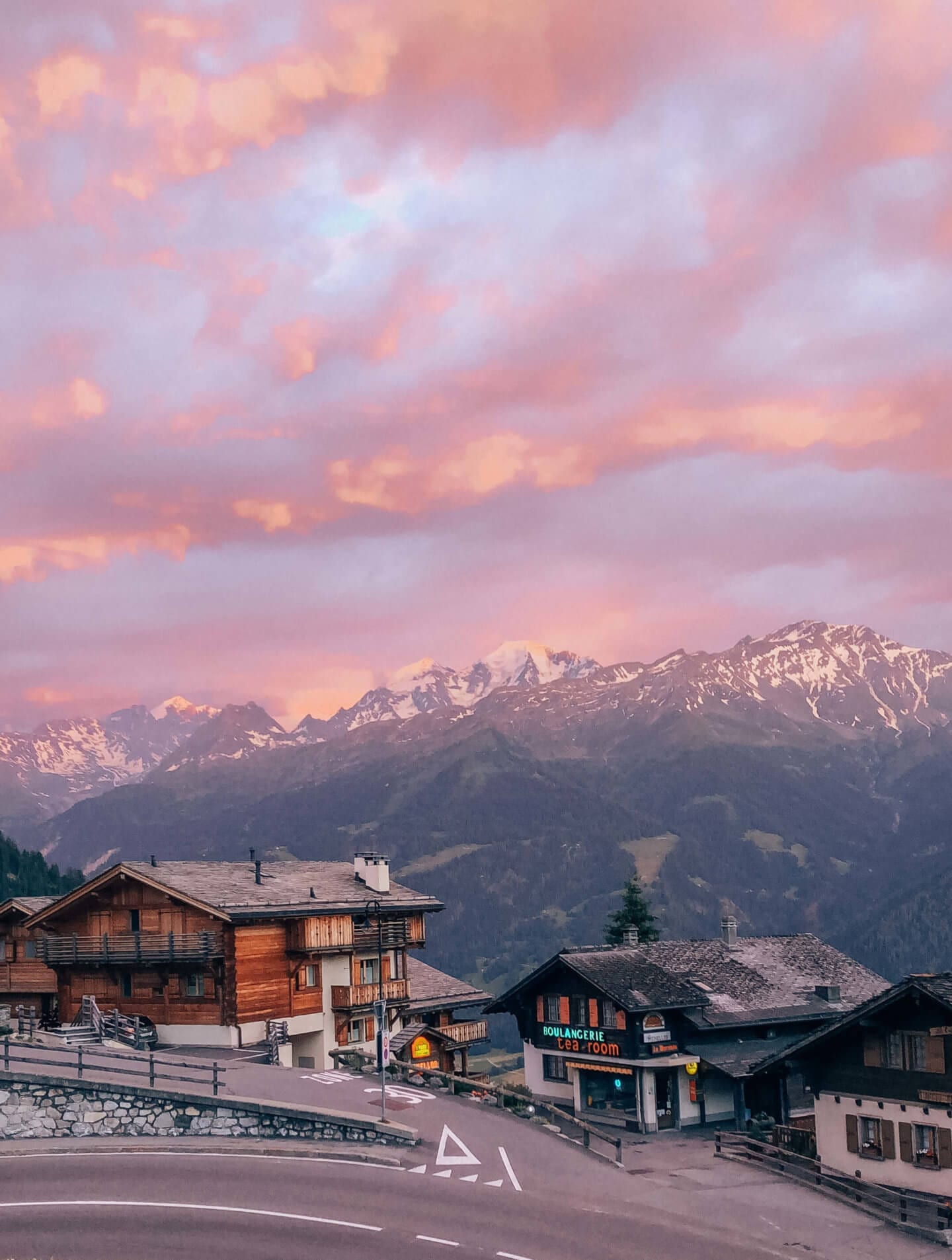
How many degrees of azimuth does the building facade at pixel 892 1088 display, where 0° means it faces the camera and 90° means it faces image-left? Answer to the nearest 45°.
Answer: approximately 45°

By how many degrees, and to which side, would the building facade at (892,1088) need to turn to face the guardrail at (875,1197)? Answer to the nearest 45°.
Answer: approximately 45° to its left

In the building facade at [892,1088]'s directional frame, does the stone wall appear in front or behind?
in front
